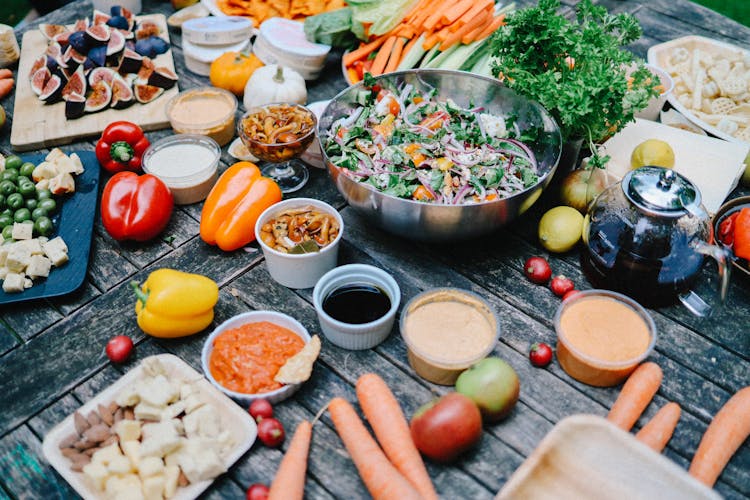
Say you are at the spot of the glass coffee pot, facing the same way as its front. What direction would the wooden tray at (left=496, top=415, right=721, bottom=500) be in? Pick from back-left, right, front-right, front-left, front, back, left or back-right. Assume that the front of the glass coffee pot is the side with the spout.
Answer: back-left

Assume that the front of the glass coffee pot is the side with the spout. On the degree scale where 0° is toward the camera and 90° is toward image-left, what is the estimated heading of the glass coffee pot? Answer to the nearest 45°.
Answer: approximately 135°

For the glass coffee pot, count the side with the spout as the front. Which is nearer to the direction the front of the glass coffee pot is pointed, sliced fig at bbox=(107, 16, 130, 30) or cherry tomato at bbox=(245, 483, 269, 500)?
the sliced fig

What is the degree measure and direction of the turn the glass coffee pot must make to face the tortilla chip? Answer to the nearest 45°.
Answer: approximately 90° to its left

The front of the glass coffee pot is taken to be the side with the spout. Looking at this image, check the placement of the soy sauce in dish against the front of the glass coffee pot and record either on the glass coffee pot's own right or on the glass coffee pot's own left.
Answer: on the glass coffee pot's own left

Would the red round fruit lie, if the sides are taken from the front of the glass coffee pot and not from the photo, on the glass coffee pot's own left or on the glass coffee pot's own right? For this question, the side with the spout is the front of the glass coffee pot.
on the glass coffee pot's own left
